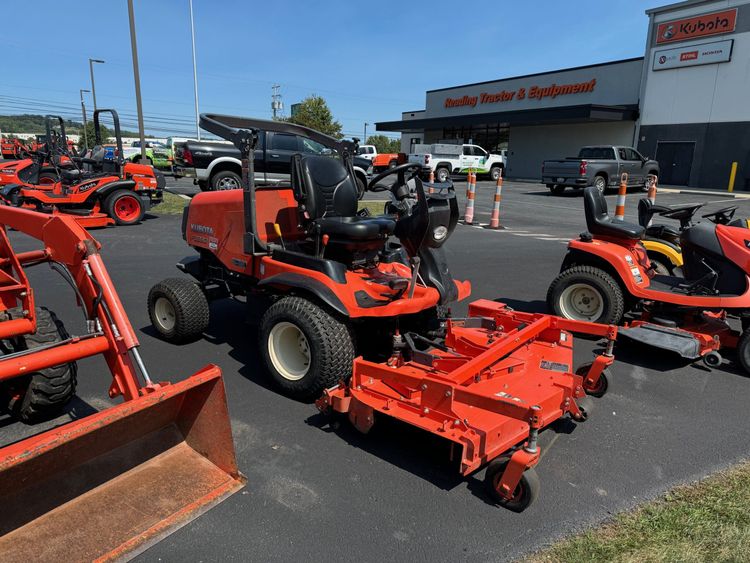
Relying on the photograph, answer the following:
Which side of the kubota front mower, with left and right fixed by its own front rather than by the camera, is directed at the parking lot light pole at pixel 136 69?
back

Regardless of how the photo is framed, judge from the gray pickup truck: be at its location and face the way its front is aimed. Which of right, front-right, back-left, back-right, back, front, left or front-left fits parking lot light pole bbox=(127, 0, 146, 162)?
back

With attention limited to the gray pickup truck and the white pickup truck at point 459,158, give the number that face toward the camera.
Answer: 0

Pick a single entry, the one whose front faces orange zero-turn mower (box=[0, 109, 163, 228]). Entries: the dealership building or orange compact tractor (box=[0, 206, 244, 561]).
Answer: the dealership building

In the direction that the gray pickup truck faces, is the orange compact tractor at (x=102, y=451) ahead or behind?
behind

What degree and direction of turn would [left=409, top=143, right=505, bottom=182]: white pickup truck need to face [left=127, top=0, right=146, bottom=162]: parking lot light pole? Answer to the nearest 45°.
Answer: approximately 180°

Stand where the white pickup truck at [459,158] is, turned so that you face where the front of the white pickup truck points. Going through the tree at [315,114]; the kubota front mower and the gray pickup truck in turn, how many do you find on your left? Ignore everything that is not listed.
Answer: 1

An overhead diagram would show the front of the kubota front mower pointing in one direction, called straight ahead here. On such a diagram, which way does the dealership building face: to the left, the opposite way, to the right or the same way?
to the right

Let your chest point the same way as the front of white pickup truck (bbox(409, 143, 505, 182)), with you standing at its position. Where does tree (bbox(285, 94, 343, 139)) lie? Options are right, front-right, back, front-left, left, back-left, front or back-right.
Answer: left

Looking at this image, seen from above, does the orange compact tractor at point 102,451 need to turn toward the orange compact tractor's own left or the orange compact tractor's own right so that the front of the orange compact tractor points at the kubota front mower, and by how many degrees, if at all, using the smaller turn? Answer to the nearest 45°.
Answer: approximately 45° to the orange compact tractor's own left

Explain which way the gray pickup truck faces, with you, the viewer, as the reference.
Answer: facing away from the viewer and to the right of the viewer

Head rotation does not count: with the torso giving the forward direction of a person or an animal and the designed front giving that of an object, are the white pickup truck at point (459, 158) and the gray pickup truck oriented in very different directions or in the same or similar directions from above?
same or similar directions

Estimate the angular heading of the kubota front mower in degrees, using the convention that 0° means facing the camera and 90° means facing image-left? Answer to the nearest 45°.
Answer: approximately 315°

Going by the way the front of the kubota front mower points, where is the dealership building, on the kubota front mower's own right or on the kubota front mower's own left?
on the kubota front mower's own left

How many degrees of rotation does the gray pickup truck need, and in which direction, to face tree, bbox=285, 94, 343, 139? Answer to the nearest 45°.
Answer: approximately 90° to its left

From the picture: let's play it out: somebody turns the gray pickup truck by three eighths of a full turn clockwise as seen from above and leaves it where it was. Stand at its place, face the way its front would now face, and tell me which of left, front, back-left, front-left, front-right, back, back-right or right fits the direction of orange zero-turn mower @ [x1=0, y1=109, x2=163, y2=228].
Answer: front-right

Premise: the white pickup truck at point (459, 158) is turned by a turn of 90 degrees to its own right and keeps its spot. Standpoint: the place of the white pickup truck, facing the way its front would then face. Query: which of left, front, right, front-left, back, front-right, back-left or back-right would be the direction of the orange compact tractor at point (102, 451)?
front-right

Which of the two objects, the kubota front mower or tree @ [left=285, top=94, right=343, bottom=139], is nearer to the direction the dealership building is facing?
the kubota front mower

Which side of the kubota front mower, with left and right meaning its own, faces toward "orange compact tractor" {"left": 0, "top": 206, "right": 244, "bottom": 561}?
right
